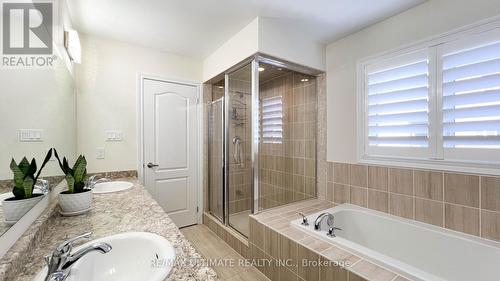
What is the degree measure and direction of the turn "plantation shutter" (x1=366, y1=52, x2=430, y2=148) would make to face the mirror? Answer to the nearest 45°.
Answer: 0° — it already faces it

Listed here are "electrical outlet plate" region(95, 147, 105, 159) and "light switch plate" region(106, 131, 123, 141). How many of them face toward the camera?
2

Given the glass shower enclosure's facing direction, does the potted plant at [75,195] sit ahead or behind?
ahead

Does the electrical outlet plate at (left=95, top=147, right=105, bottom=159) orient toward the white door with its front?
no

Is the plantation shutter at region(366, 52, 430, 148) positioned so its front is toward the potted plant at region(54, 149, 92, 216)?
yes

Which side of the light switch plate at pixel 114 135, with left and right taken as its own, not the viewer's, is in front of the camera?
front

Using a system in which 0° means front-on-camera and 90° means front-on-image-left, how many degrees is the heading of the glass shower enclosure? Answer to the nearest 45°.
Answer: approximately 45°

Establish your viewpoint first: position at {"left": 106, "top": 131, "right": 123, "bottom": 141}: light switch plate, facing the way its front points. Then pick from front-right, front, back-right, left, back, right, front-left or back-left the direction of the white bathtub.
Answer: front-left

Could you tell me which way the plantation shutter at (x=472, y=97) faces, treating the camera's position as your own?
facing the viewer and to the left of the viewer

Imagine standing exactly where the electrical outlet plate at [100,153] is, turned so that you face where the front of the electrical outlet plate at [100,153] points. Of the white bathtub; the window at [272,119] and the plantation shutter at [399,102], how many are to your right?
0

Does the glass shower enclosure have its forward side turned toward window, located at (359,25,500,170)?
no

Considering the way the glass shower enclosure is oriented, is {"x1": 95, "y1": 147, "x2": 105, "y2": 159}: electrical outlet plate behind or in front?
in front

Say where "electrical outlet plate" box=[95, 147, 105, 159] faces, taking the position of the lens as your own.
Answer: facing the viewer
